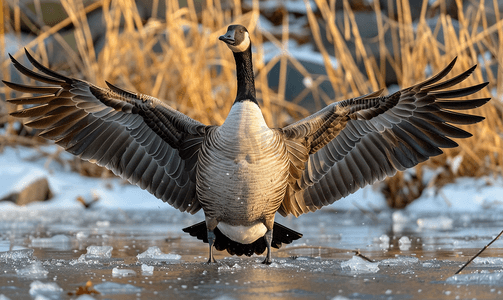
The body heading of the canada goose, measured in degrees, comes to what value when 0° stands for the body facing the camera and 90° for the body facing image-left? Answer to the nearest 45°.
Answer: approximately 0°

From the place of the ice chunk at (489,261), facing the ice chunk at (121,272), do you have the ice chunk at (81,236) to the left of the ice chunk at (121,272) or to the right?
right

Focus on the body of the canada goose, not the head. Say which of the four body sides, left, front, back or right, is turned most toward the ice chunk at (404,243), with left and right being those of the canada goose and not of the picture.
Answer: left

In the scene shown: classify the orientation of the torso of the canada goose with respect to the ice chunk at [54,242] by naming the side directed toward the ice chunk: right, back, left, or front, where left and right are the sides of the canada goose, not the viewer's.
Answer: right

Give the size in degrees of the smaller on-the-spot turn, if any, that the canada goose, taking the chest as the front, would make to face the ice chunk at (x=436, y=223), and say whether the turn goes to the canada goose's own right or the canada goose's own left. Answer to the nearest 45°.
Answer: approximately 135° to the canada goose's own left

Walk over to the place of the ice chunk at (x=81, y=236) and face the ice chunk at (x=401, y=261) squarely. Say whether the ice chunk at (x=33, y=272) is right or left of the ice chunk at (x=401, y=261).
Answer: right
